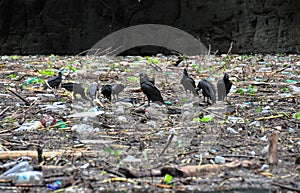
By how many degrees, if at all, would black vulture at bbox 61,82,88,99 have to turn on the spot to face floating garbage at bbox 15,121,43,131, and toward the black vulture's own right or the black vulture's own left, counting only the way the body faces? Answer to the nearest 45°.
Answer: approximately 90° to the black vulture's own left

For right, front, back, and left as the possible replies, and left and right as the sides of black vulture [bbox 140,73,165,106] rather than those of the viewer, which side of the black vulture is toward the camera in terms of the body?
left

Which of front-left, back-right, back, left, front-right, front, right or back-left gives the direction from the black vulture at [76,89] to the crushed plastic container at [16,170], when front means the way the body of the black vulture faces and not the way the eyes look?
left

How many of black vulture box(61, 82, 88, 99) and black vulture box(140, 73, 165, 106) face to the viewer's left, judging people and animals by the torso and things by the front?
2

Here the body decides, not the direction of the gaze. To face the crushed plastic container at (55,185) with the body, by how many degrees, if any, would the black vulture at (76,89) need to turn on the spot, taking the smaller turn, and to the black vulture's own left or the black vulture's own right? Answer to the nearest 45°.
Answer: approximately 90° to the black vulture's own left

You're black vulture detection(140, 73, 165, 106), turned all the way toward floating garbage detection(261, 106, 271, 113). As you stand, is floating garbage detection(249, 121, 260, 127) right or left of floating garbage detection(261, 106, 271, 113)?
right

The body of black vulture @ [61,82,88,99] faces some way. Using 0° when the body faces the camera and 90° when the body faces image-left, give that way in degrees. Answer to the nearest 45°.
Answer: approximately 90°

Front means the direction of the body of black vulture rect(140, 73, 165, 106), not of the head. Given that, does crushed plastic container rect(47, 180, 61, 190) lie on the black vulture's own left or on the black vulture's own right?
on the black vulture's own left

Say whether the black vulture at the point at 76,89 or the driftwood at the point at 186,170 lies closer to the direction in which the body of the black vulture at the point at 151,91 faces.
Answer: the black vulture
